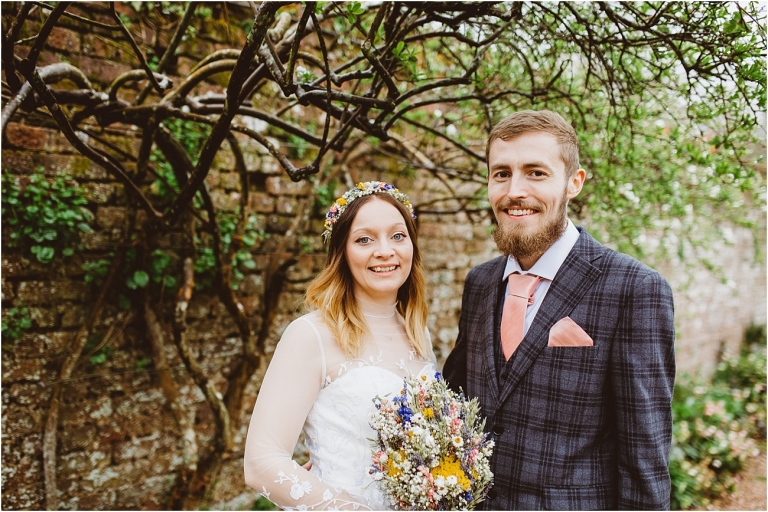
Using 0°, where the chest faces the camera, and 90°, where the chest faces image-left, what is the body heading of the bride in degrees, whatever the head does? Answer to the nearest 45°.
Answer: approximately 315°

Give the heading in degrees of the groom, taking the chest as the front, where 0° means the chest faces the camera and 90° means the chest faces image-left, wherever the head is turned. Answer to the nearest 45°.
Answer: approximately 45°
